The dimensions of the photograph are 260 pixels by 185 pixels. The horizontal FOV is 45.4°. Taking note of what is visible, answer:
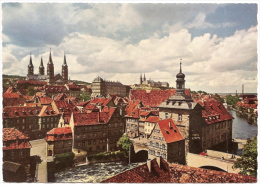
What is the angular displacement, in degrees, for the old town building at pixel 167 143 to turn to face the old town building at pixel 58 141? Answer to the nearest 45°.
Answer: approximately 45° to its right

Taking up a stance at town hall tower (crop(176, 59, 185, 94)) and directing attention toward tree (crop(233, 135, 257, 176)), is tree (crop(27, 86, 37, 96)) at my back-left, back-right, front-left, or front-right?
back-right

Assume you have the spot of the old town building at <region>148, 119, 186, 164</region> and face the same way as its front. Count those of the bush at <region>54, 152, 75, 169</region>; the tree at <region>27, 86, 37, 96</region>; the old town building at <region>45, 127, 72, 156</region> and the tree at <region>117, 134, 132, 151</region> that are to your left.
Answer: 0

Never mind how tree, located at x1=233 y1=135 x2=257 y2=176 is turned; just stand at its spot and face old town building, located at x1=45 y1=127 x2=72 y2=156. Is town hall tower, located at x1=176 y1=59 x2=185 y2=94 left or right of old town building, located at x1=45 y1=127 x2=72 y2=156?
right

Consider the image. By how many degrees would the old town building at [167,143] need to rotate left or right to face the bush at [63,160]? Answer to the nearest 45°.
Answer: approximately 45° to its right

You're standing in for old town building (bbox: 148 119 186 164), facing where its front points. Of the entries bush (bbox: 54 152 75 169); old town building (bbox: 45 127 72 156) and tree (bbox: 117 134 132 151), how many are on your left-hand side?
0

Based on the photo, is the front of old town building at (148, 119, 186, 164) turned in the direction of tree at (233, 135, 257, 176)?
no

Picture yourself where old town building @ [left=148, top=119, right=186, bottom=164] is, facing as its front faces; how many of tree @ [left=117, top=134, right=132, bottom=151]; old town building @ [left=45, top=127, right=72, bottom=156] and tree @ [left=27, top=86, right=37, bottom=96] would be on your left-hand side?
0

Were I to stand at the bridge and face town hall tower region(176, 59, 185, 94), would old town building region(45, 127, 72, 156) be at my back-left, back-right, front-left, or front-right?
front-left

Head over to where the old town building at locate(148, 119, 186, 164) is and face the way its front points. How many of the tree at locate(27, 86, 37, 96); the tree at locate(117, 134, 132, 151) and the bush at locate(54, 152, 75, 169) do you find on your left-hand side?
0

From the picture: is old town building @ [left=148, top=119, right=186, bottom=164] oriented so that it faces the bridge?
no
